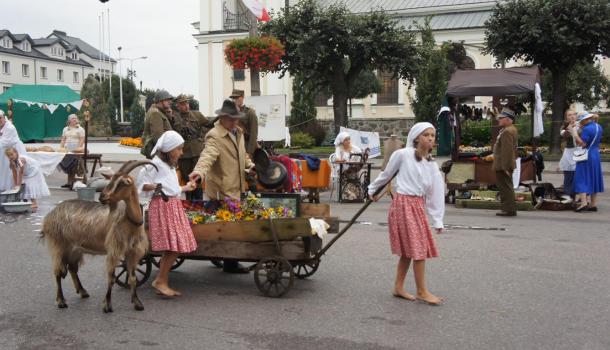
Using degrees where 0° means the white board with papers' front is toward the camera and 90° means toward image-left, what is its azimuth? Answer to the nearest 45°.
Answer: approximately 0°

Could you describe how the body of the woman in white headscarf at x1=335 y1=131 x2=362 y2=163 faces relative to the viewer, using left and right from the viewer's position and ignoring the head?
facing the viewer and to the right of the viewer

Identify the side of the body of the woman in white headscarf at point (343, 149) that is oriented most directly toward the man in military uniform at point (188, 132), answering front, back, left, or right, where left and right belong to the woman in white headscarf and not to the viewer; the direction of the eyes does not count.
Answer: right

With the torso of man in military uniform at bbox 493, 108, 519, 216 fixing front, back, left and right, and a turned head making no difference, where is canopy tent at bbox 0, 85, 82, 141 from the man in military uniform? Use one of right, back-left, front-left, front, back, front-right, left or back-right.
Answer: front-right

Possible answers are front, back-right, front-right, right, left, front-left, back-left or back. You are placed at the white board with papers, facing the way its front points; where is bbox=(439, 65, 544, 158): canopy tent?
left

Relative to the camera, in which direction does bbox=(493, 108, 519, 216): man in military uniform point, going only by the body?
to the viewer's left

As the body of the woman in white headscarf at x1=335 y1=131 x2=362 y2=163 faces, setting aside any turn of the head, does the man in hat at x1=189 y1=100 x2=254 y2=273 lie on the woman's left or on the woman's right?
on the woman's right

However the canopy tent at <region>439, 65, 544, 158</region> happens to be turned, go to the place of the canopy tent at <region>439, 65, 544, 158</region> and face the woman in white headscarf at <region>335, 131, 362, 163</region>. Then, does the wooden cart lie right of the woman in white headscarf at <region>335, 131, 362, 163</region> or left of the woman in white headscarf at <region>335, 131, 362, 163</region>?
left

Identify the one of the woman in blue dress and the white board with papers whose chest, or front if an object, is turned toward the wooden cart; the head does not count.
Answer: the white board with papers
